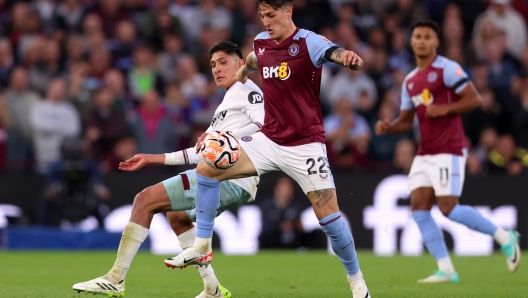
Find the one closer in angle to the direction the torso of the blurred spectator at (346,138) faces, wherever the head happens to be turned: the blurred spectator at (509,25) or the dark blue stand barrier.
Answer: the dark blue stand barrier

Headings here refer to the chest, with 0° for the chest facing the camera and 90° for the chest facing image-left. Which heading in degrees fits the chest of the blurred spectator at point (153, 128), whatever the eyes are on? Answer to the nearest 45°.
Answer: approximately 0°

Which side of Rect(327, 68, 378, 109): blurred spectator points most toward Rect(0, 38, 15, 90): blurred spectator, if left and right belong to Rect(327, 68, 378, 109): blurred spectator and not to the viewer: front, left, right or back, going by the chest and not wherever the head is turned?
right

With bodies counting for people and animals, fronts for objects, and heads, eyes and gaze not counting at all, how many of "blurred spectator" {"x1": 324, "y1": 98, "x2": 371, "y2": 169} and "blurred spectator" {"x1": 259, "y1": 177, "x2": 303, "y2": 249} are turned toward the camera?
2

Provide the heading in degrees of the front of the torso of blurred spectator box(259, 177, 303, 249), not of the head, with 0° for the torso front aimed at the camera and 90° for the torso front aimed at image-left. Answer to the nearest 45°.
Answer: approximately 0°

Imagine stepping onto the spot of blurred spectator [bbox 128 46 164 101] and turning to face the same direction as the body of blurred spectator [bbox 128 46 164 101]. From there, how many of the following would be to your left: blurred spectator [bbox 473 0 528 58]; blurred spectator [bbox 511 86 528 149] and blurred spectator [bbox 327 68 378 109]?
3
